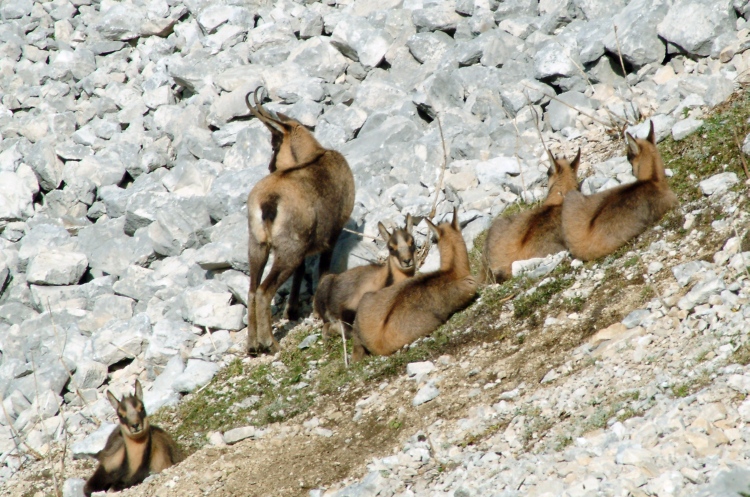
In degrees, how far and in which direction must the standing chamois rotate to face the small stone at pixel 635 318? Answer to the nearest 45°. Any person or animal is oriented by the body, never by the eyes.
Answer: approximately 90° to its right

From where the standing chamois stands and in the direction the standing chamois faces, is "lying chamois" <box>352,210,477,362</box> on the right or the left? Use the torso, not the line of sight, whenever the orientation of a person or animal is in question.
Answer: on its right

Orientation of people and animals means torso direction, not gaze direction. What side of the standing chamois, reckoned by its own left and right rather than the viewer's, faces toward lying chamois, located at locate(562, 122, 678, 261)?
right

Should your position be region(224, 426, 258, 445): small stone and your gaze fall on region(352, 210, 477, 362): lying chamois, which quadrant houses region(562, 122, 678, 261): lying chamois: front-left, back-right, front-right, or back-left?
front-right

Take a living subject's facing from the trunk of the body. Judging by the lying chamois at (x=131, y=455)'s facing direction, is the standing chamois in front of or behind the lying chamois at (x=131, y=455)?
behind

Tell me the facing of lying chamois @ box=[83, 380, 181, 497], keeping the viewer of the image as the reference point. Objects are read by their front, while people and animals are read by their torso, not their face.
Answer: facing the viewer and to the left of the viewer

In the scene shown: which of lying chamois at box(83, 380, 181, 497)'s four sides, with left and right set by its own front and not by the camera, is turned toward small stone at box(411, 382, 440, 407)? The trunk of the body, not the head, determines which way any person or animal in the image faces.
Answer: left

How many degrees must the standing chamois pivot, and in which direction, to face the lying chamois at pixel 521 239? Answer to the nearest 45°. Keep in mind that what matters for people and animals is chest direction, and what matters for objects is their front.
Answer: approximately 90° to its right

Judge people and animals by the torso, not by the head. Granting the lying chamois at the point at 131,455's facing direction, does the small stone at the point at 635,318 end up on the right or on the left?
on its left

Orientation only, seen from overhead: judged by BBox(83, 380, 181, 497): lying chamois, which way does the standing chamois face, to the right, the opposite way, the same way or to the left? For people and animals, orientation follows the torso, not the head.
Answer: the opposite way

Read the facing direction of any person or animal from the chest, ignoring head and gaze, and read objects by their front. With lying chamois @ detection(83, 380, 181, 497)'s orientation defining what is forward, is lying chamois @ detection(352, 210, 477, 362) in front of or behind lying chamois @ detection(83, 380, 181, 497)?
behind

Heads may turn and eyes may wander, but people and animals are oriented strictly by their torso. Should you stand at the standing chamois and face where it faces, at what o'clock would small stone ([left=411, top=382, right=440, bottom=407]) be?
The small stone is roughly at 4 o'clock from the standing chamois.
